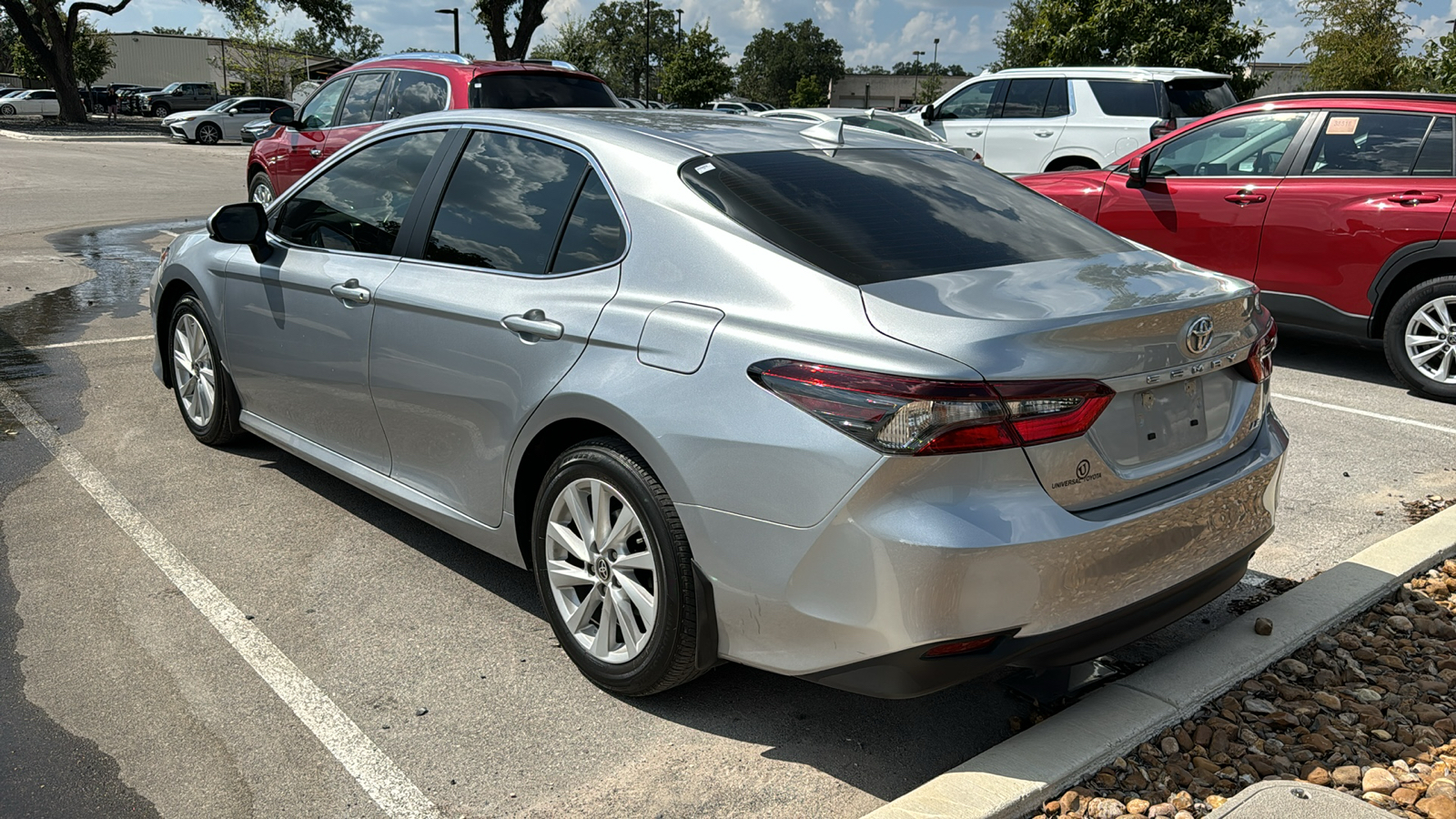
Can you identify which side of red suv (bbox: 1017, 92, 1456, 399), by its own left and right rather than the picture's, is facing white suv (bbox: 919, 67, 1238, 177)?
right

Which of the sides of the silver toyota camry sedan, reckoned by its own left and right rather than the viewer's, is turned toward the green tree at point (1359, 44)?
right

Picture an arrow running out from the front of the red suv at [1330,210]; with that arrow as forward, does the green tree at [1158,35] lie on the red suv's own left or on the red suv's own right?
on the red suv's own right

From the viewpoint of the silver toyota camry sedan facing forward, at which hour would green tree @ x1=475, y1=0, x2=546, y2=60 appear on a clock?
The green tree is roughly at 1 o'clock from the silver toyota camry sedan.

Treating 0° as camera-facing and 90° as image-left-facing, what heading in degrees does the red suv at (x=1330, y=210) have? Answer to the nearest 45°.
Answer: approximately 90°

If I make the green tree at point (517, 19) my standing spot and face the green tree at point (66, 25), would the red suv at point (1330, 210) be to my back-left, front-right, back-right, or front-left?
back-left

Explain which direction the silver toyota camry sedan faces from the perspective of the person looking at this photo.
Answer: facing away from the viewer and to the left of the viewer

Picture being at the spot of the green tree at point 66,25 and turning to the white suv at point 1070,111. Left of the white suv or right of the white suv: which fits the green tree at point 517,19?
left

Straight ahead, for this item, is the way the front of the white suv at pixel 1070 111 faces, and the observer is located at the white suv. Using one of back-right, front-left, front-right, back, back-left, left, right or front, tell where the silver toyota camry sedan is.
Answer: back-left

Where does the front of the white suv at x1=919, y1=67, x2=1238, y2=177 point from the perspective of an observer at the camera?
facing away from the viewer and to the left of the viewer

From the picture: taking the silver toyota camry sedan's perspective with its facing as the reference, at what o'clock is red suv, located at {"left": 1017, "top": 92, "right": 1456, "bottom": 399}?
The red suv is roughly at 3 o'clock from the silver toyota camry sedan.

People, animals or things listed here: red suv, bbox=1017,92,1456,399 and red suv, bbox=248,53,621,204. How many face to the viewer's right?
0

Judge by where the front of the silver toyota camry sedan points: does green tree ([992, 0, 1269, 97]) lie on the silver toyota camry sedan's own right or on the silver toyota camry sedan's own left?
on the silver toyota camry sedan's own right

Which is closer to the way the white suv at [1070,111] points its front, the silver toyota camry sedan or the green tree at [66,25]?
the green tree
